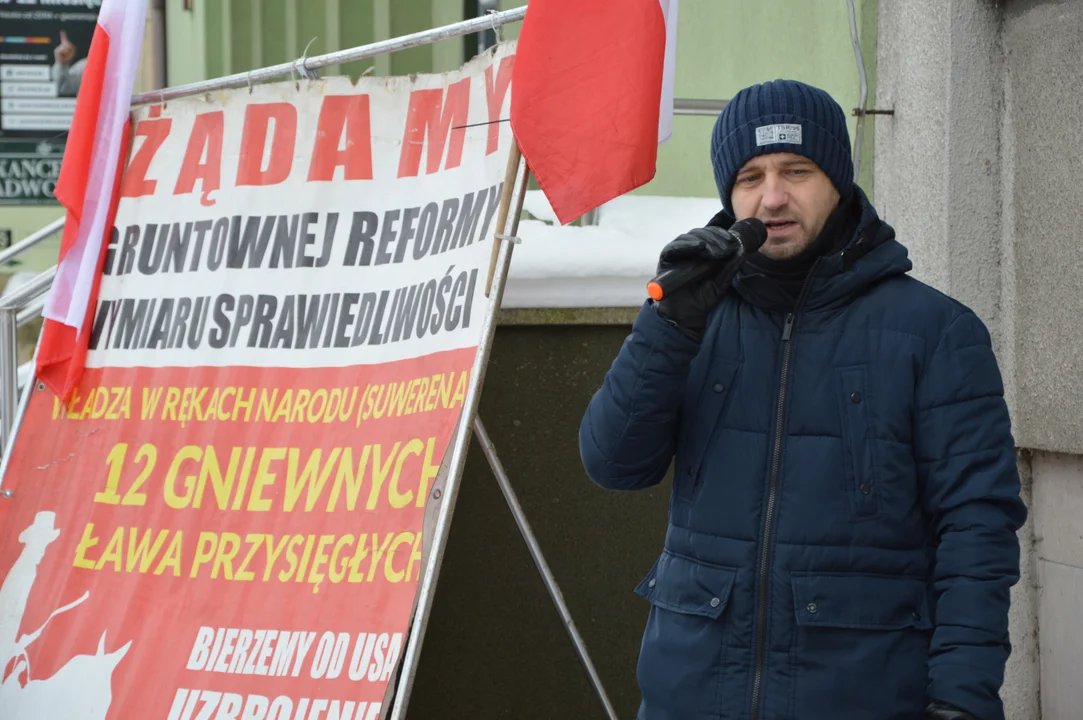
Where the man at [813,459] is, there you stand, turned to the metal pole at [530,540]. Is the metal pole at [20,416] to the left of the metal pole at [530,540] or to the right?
left

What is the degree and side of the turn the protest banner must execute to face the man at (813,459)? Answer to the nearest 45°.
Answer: approximately 90° to its left

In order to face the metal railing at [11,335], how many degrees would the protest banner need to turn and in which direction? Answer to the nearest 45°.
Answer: approximately 90° to its right

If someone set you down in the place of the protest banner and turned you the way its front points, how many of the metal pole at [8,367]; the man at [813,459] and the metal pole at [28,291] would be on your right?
2

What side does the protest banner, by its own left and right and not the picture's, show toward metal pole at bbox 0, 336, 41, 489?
right

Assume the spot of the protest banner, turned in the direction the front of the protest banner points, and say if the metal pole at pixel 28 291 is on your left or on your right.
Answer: on your right

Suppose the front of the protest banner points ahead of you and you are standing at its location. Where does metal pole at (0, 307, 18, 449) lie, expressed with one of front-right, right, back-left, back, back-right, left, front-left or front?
right
